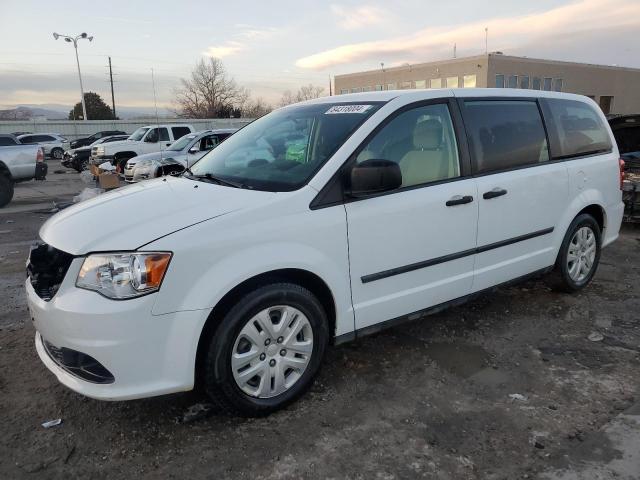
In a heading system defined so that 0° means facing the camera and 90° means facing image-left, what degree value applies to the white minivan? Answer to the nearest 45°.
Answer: approximately 45°

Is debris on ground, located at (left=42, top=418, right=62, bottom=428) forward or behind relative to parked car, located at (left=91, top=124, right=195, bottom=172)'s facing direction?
forward

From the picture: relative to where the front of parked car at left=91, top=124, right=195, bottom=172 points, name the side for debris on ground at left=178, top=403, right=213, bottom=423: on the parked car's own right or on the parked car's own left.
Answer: on the parked car's own left

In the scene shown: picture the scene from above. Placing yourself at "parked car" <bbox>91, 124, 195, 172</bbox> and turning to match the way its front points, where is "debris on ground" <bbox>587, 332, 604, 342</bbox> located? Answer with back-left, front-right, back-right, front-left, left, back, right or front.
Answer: front-left

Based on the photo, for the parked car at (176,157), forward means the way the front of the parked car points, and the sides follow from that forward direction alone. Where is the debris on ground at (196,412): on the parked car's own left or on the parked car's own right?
on the parked car's own left

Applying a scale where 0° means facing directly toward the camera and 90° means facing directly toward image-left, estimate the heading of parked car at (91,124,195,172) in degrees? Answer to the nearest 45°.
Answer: approximately 45°

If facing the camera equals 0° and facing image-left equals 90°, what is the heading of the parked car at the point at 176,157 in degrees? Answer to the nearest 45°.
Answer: approximately 45°
